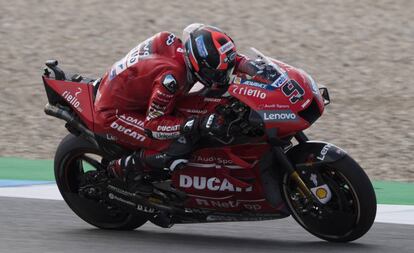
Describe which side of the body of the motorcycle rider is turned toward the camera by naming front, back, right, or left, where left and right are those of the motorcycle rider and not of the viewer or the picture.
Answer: right

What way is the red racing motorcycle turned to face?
to the viewer's right
